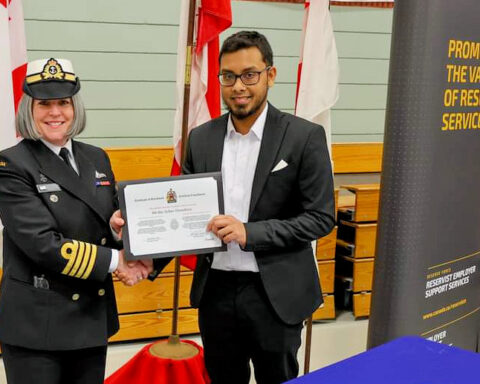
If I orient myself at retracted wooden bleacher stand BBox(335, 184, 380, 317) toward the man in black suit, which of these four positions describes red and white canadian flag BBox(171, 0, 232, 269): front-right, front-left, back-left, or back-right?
front-right

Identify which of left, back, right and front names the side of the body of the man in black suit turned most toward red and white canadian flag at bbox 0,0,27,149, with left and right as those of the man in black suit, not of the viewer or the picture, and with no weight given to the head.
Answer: right

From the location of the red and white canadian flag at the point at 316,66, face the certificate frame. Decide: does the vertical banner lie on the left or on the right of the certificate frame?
left

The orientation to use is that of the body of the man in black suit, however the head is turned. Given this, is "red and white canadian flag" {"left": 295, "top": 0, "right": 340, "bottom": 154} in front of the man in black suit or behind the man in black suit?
behind

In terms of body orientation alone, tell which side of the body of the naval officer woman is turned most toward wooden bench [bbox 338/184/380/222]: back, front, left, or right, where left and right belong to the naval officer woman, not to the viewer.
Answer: left

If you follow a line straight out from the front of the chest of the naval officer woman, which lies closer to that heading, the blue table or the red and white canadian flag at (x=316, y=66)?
the blue table

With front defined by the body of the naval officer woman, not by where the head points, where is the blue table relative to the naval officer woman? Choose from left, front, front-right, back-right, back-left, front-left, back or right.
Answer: front

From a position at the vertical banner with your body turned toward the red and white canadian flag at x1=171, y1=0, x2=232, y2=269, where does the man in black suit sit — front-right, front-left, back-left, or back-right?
front-left

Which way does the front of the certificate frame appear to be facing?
toward the camera

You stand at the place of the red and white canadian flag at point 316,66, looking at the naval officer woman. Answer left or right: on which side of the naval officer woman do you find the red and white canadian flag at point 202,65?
right

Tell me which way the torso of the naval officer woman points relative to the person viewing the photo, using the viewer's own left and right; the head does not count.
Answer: facing the viewer and to the right of the viewer

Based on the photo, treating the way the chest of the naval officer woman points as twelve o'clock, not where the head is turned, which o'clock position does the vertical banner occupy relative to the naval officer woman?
The vertical banner is roughly at 10 o'clock from the naval officer woman.
